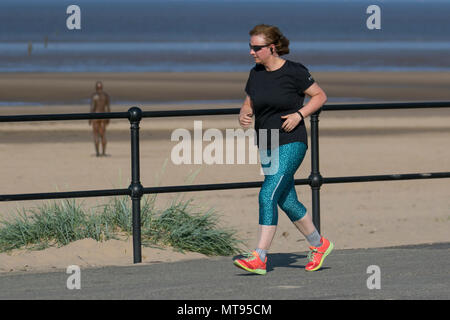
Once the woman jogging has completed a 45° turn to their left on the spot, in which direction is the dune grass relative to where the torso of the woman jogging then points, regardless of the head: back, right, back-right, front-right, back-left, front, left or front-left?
back-right

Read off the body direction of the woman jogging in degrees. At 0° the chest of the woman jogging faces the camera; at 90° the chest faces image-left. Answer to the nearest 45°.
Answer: approximately 45°
